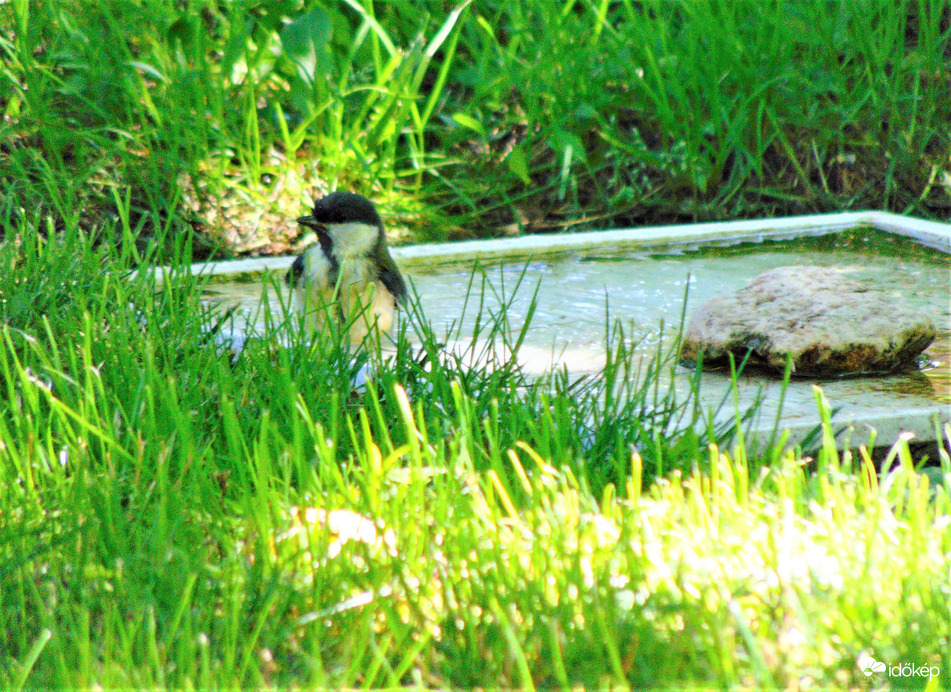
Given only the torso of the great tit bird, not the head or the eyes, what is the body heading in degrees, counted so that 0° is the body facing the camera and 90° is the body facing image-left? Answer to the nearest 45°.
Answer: approximately 45°

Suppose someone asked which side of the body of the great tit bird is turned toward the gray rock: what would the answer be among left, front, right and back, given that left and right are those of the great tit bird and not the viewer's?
left
